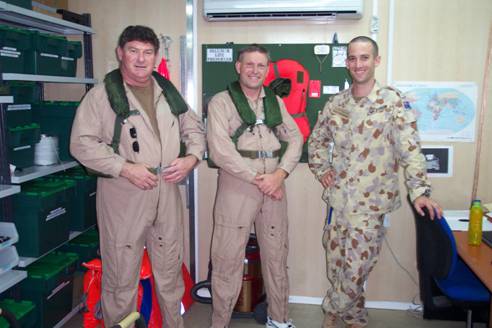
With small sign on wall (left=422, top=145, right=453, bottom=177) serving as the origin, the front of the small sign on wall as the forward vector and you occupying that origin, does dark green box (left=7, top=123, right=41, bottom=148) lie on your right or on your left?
on your right

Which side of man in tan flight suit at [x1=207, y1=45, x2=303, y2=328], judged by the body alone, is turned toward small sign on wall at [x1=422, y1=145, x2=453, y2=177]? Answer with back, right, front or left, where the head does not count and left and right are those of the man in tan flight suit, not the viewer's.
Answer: left

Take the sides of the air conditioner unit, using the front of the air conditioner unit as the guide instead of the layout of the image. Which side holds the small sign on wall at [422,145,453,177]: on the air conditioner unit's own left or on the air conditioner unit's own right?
on the air conditioner unit's own left

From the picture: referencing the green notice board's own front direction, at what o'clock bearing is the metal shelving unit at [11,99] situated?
The metal shelving unit is roughly at 2 o'clock from the green notice board.

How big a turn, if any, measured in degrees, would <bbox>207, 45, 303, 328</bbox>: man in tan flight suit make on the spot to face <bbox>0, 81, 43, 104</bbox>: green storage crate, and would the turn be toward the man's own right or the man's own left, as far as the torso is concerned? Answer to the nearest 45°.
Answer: approximately 90° to the man's own right

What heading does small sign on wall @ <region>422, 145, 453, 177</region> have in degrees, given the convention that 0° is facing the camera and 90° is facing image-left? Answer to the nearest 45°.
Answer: approximately 0°

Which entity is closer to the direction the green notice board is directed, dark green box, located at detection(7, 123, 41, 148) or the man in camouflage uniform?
the man in camouflage uniform

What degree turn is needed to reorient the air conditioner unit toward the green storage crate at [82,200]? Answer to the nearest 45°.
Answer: approximately 90° to its right

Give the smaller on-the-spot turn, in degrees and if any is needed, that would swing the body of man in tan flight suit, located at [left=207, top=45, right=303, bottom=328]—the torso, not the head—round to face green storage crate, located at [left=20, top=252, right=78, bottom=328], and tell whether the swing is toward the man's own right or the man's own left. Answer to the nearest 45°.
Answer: approximately 90° to the man's own right
